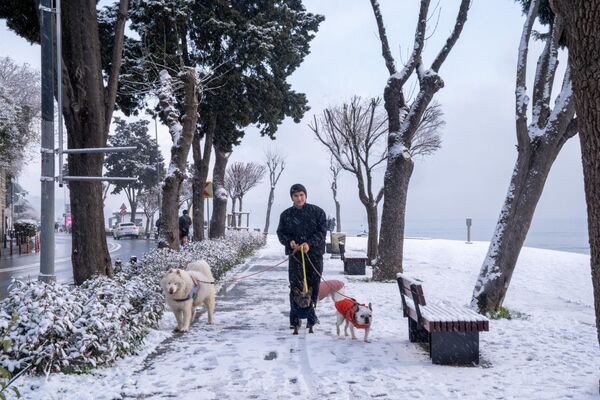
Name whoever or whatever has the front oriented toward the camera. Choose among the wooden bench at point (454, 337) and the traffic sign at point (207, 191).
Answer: the traffic sign

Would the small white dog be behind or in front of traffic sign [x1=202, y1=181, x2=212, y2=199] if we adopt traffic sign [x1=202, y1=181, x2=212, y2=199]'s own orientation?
in front

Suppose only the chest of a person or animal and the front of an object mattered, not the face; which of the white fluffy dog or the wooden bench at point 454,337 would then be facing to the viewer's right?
the wooden bench

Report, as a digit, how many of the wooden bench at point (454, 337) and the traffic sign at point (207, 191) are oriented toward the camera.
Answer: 1

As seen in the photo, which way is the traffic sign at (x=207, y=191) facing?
toward the camera

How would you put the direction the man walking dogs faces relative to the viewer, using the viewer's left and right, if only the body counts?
facing the viewer

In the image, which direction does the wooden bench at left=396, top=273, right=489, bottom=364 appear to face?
to the viewer's right

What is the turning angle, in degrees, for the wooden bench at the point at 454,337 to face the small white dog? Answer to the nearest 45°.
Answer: approximately 135° to its left

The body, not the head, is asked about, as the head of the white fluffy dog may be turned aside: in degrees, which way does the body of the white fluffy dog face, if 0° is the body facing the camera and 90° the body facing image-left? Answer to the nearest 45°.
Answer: approximately 45°

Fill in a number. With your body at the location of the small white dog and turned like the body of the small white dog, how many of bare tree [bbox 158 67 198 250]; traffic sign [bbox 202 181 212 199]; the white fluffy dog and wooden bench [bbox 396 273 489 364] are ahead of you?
1

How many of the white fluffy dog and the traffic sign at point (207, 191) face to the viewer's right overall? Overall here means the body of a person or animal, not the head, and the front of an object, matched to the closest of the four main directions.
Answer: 0

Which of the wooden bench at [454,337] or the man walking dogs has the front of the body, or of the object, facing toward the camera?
the man walking dogs

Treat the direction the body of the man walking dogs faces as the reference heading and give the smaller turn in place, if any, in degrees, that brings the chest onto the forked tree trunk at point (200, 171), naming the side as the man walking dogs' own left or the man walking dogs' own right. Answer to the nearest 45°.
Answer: approximately 180°
